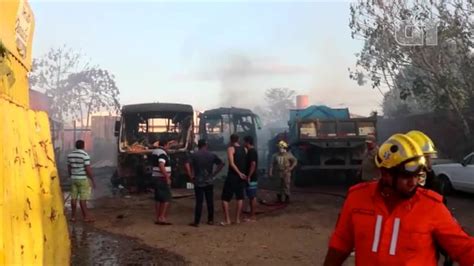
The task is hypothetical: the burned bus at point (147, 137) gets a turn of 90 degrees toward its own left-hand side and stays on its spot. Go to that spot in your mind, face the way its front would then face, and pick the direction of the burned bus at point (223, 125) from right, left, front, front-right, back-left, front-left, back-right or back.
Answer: front-left

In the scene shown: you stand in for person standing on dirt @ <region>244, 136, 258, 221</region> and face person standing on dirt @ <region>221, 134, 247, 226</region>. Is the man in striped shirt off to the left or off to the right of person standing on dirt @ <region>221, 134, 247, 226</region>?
right

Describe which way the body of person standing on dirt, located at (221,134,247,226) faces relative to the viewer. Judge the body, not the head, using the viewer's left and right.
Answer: facing away from the viewer and to the left of the viewer

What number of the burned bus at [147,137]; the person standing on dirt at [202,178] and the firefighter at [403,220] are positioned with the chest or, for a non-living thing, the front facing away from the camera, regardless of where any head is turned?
1

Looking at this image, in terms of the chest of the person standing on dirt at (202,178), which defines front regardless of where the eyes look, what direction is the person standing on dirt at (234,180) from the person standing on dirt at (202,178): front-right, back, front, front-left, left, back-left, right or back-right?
right

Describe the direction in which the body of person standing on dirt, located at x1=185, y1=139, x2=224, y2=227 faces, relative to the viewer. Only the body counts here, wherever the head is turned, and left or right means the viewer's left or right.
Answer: facing away from the viewer

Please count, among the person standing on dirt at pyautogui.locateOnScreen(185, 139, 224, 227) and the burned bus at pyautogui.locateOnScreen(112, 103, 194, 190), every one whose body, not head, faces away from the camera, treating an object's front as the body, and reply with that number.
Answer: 1

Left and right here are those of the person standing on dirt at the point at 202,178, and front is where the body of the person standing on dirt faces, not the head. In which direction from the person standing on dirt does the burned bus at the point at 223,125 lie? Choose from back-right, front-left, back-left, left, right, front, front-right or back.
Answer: front

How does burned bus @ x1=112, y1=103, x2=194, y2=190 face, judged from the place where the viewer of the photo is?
facing the viewer

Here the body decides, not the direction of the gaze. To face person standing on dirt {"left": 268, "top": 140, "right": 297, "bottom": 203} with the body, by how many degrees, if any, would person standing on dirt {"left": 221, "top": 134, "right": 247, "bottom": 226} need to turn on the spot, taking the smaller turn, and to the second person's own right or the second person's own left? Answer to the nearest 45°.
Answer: approximately 90° to the second person's own right
